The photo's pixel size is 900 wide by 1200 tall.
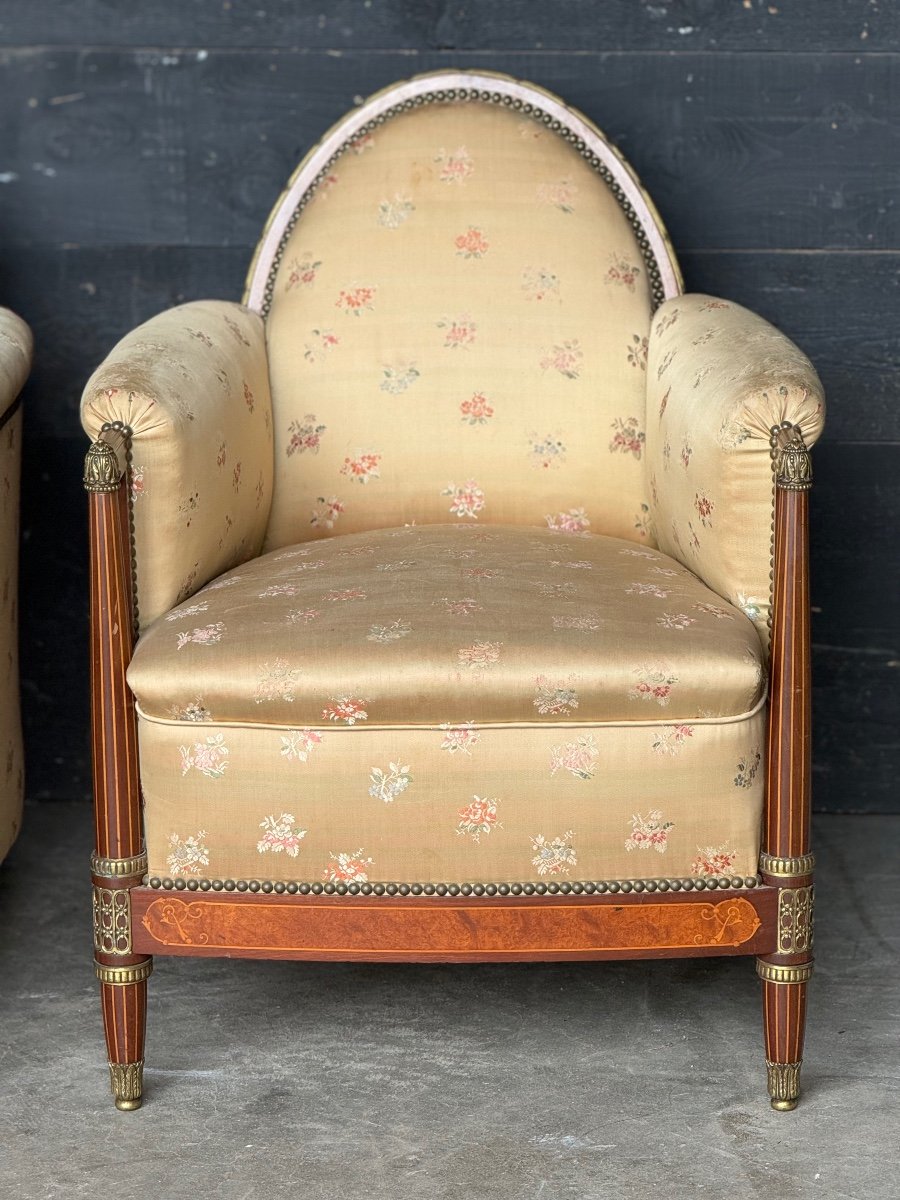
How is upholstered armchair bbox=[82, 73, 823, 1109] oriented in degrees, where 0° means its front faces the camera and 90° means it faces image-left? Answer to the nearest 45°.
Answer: approximately 0°
